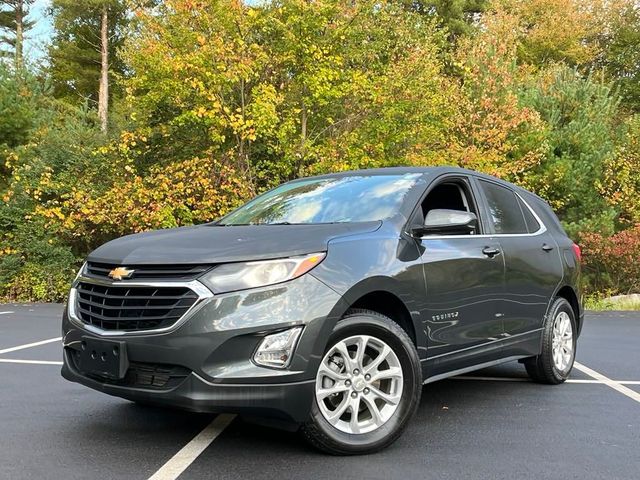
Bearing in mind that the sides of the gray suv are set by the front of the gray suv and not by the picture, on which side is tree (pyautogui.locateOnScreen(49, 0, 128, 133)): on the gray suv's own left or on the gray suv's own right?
on the gray suv's own right

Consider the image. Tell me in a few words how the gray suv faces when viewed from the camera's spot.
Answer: facing the viewer and to the left of the viewer

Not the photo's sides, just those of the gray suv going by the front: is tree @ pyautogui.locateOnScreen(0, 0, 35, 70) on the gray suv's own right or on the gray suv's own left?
on the gray suv's own right

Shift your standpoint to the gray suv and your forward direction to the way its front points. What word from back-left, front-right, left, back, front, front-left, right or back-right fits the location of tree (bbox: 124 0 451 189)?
back-right

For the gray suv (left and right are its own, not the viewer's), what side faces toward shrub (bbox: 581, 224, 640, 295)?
back

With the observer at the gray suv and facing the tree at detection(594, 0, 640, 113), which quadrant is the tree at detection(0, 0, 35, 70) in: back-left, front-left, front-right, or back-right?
front-left

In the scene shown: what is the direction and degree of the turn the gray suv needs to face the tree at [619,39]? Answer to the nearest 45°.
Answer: approximately 180°

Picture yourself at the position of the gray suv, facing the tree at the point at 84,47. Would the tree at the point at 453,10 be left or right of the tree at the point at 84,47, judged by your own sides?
right

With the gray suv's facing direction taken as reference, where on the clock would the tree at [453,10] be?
The tree is roughly at 5 o'clock from the gray suv.
